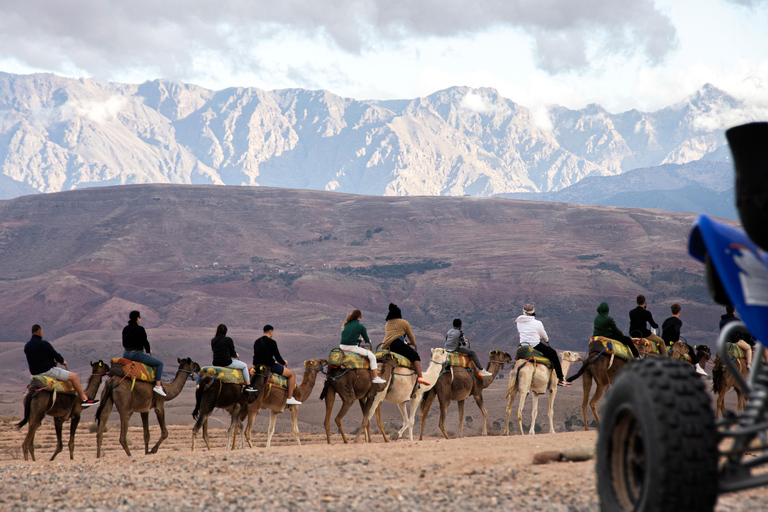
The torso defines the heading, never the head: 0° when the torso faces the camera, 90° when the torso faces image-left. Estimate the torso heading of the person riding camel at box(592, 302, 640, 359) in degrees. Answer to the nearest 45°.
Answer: approximately 270°

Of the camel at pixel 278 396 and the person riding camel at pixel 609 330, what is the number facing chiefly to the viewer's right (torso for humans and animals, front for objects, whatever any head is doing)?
2

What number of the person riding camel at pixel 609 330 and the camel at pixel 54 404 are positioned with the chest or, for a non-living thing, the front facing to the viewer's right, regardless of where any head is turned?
2

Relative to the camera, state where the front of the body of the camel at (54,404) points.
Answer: to the viewer's right

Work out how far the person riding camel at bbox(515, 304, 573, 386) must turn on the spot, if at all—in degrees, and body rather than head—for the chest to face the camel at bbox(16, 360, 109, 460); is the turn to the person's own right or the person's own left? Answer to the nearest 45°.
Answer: approximately 180°

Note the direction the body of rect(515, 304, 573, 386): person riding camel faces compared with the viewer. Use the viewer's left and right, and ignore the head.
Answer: facing away from the viewer and to the right of the viewer

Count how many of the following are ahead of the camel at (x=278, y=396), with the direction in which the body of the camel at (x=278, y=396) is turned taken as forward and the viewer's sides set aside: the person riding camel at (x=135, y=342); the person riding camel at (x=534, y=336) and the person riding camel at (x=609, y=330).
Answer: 2

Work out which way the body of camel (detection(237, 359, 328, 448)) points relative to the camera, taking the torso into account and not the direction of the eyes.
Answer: to the viewer's right

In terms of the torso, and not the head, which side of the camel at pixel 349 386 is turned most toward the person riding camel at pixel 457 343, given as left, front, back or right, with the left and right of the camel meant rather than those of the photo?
front

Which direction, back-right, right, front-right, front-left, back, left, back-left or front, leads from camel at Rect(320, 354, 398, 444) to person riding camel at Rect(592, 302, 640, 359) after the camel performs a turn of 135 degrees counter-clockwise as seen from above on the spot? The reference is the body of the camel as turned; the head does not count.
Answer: back

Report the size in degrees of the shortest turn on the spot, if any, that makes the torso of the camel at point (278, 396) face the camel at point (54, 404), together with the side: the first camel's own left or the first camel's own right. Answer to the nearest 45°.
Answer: approximately 180°

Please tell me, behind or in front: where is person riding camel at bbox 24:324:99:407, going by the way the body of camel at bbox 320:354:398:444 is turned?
behind
